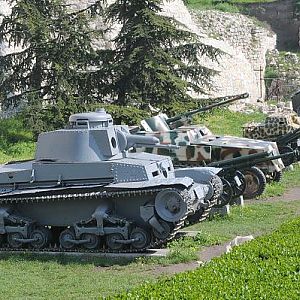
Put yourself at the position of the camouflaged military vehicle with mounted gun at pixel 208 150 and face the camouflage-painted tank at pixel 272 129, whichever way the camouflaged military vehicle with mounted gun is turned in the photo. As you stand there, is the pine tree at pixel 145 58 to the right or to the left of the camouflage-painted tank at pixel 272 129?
left

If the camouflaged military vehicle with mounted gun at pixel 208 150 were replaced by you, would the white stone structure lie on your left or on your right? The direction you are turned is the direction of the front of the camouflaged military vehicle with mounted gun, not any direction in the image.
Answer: on your left
